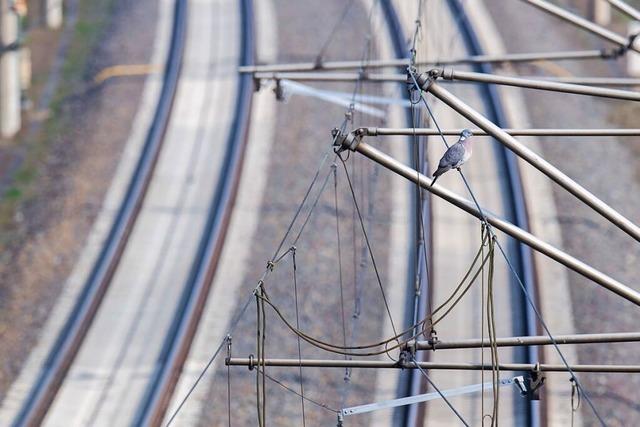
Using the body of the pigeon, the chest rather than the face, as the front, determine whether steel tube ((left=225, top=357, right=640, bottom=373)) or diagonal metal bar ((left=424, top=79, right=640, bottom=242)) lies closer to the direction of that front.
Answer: the diagonal metal bar

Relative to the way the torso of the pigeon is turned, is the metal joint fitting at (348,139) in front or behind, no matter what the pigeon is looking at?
behind

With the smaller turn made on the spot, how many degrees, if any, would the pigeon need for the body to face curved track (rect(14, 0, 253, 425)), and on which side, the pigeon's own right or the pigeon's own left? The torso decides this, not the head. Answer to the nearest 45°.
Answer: approximately 135° to the pigeon's own left

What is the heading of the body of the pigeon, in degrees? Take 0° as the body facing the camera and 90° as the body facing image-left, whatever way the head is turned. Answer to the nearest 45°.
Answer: approximately 270°
